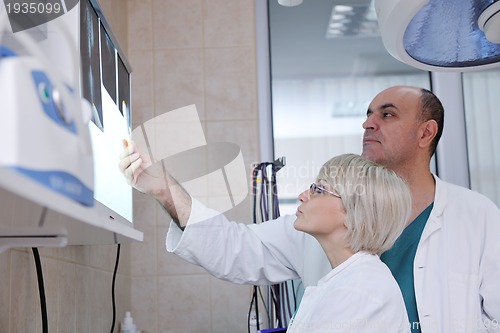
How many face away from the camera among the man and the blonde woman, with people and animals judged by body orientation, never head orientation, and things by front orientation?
0

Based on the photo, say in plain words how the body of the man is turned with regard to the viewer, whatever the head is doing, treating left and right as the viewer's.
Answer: facing the viewer and to the left of the viewer

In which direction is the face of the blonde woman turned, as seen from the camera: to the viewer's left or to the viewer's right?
to the viewer's left

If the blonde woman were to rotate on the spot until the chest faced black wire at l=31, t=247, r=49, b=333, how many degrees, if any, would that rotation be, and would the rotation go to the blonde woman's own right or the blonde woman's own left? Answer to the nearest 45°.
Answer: approximately 45° to the blonde woman's own left

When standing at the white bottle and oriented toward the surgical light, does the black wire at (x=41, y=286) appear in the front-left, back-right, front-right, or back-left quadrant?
front-right

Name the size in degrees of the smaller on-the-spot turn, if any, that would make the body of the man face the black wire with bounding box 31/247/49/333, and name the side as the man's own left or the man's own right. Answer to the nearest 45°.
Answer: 0° — they already face it

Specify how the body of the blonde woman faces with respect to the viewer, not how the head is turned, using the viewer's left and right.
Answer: facing to the left of the viewer

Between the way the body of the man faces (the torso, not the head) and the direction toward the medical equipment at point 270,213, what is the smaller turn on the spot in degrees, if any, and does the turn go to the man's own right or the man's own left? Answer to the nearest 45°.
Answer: approximately 90° to the man's own right
